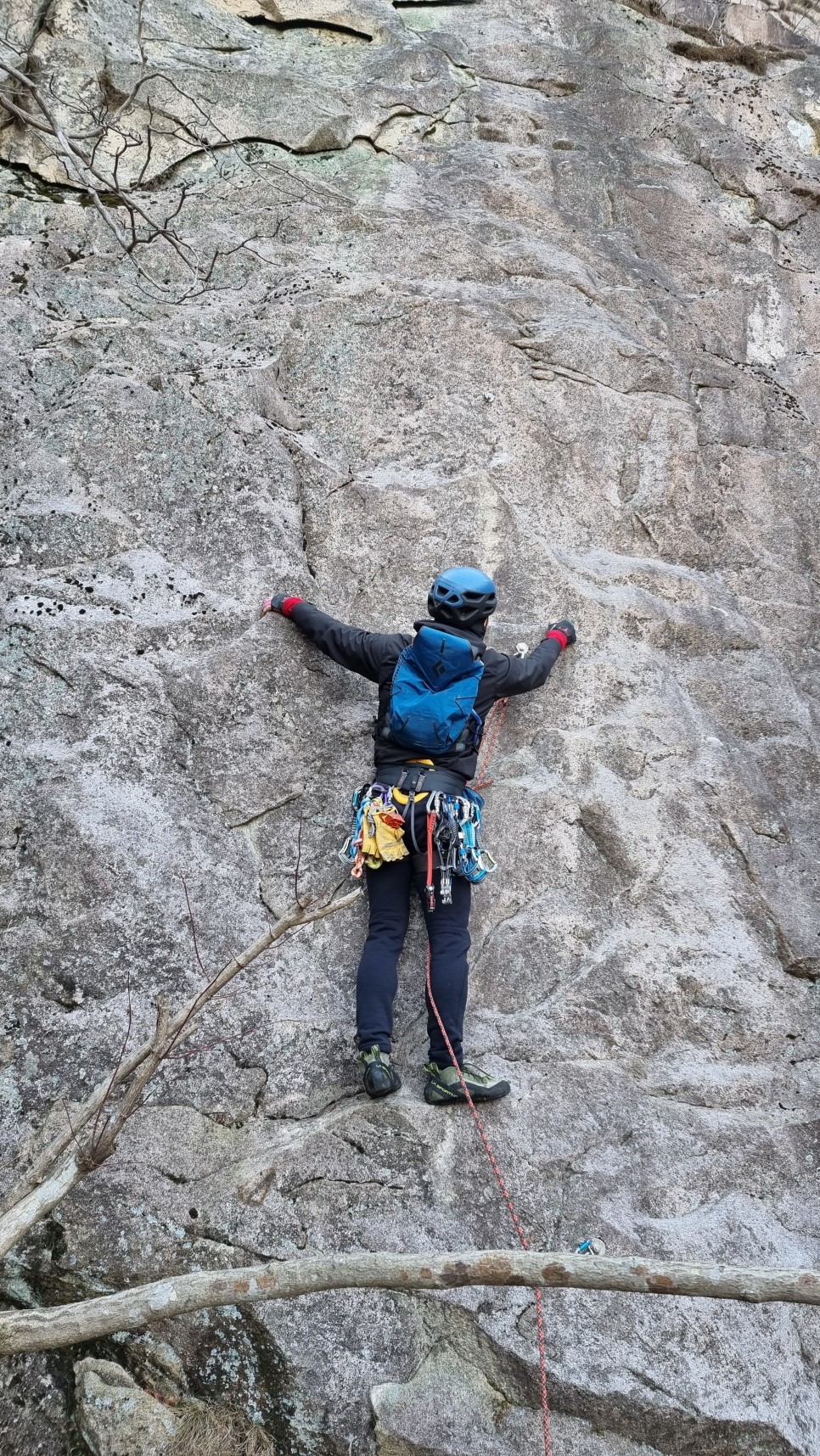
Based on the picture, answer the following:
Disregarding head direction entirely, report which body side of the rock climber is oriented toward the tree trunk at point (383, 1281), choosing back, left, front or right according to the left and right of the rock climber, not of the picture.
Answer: back

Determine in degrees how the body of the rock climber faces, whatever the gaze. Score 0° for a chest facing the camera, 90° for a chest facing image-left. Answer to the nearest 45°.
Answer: approximately 180°
